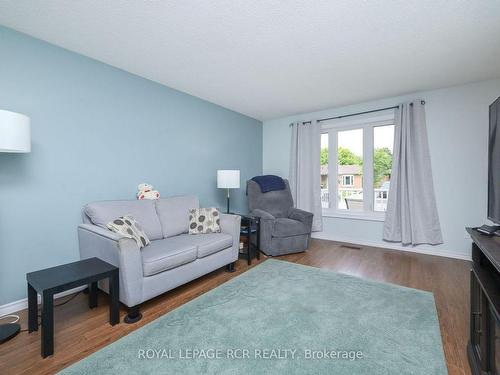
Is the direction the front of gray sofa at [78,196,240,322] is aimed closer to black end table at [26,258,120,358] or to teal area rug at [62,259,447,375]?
the teal area rug

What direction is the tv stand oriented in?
to the viewer's left

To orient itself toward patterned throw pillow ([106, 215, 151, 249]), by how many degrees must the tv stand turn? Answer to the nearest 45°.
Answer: approximately 45° to its left

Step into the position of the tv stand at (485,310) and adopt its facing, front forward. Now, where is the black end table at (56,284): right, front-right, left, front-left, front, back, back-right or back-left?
front-left

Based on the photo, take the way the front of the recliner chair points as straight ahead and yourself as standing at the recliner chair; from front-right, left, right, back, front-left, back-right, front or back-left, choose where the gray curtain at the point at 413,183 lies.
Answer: front-left

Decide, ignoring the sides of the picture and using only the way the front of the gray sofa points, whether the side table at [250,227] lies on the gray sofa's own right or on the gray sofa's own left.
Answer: on the gray sofa's own left

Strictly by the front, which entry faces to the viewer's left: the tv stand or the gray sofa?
the tv stand

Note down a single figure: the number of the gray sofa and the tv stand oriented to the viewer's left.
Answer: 1

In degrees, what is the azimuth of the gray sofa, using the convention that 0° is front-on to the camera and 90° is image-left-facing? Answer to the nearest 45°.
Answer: approximately 315°

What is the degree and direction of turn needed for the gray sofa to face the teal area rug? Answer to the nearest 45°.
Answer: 0° — it already faces it

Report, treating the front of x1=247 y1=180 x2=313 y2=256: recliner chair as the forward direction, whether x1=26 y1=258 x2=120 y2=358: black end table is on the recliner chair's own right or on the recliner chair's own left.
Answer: on the recliner chair's own right

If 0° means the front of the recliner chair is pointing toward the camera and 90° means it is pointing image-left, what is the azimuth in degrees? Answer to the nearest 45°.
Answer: approximately 315°

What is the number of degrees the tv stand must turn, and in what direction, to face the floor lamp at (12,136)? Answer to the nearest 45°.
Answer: approximately 45° to its left
